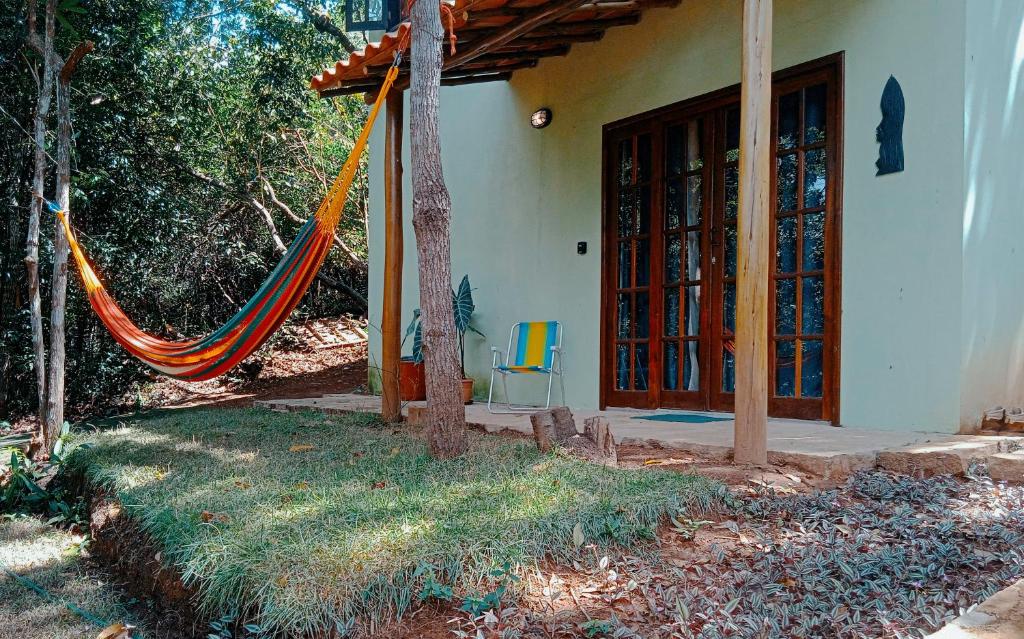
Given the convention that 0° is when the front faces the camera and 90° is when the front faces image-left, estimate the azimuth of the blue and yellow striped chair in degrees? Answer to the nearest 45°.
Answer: approximately 45°

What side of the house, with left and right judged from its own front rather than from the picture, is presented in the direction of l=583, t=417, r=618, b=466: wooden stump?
front

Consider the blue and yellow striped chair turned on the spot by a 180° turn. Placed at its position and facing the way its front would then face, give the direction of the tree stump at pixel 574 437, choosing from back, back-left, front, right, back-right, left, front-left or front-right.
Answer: back-right

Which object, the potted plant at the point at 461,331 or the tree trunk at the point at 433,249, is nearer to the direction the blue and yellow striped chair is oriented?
the tree trunk

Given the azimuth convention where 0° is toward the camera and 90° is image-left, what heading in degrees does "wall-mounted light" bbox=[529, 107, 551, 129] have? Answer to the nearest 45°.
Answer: approximately 45°

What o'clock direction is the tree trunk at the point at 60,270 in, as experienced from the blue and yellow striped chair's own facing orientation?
The tree trunk is roughly at 1 o'clock from the blue and yellow striped chair.

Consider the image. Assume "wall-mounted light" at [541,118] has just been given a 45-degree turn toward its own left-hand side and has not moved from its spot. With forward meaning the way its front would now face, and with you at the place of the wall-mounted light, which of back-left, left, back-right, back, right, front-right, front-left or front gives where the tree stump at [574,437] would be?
front

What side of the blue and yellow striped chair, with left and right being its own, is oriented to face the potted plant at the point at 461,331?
right

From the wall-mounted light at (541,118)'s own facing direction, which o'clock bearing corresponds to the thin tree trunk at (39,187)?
The thin tree trunk is roughly at 1 o'clock from the wall-mounted light.

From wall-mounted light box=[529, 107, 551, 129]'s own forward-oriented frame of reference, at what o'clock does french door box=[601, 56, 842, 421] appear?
The french door is roughly at 9 o'clock from the wall-mounted light.

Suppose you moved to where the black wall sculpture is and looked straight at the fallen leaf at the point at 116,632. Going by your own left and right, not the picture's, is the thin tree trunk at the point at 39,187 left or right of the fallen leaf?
right

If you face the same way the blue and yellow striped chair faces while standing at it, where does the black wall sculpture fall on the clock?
The black wall sculpture is roughly at 9 o'clock from the blue and yellow striped chair.

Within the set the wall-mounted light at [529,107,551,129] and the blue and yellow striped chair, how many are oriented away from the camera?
0

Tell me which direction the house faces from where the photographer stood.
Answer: facing the viewer and to the left of the viewer

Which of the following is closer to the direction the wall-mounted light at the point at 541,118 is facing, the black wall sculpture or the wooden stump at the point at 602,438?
the wooden stump
